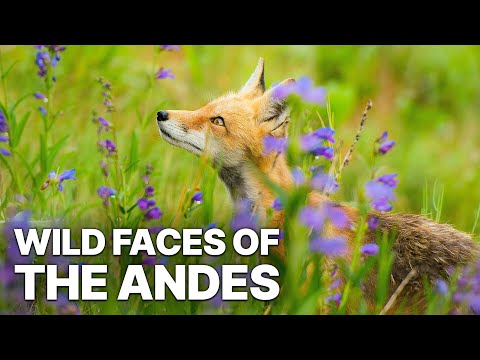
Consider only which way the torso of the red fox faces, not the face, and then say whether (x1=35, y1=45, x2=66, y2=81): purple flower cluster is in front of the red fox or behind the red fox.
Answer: in front

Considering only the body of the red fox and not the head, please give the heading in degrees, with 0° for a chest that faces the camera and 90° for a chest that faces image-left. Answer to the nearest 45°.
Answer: approximately 90°

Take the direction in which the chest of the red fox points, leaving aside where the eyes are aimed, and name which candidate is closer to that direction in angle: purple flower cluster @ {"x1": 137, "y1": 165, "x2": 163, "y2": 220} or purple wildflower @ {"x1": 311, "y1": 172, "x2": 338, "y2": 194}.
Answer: the purple flower cluster

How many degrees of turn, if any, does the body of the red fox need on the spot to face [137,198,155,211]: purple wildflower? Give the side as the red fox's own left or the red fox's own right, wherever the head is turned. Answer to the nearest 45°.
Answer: approximately 45° to the red fox's own left

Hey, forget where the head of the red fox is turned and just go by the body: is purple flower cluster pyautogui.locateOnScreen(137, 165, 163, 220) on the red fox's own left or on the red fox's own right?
on the red fox's own left

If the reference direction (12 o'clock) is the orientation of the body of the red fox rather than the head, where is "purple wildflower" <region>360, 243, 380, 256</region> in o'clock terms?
The purple wildflower is roughly at 8 o'clock from the red fox.

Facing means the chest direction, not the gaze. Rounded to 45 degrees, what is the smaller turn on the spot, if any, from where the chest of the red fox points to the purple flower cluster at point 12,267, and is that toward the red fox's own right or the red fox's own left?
approximately 45° to the red fox's own left

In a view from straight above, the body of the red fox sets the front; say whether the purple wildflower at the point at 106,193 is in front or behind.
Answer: in front
